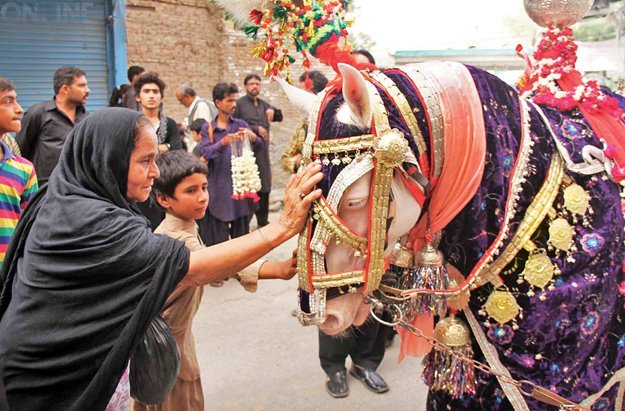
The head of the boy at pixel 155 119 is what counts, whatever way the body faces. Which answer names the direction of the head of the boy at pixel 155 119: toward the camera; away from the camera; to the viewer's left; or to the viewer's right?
toward the camera

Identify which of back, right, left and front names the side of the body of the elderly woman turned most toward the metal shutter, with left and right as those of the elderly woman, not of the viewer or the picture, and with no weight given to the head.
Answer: left

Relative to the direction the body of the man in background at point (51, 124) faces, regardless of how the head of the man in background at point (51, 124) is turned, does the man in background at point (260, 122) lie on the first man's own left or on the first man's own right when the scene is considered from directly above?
on the first man's own left

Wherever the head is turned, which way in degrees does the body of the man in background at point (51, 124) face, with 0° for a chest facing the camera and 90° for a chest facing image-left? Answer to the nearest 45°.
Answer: approximately 315°

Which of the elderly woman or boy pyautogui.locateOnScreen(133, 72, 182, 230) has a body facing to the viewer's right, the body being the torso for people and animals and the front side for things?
the elderly woman

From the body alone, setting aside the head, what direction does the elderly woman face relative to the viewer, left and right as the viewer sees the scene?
facing to the right of the viewer

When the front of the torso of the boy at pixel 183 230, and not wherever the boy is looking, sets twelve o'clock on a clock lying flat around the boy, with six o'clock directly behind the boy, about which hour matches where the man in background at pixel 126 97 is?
The man in background is roughly at 7 o'clock from the boy.

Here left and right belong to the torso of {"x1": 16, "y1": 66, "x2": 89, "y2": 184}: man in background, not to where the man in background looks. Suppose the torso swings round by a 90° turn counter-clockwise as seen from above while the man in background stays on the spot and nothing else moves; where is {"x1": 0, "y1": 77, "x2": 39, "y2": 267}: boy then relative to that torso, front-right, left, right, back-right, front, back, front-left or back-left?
back-right

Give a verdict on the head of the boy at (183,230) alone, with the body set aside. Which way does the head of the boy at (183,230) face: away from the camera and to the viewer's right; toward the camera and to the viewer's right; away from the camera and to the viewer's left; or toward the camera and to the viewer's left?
toward the camera and to the viewer's right

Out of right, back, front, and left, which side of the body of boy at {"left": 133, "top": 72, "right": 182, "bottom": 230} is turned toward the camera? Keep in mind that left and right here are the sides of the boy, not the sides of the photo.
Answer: front

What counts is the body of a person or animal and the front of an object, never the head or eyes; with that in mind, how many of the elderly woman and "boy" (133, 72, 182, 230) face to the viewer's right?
1

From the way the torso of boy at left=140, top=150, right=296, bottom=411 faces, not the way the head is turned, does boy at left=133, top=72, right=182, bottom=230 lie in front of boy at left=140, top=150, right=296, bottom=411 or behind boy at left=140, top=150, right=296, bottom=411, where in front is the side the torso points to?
behind

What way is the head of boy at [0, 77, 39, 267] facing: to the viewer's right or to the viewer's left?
to the viewer's right
